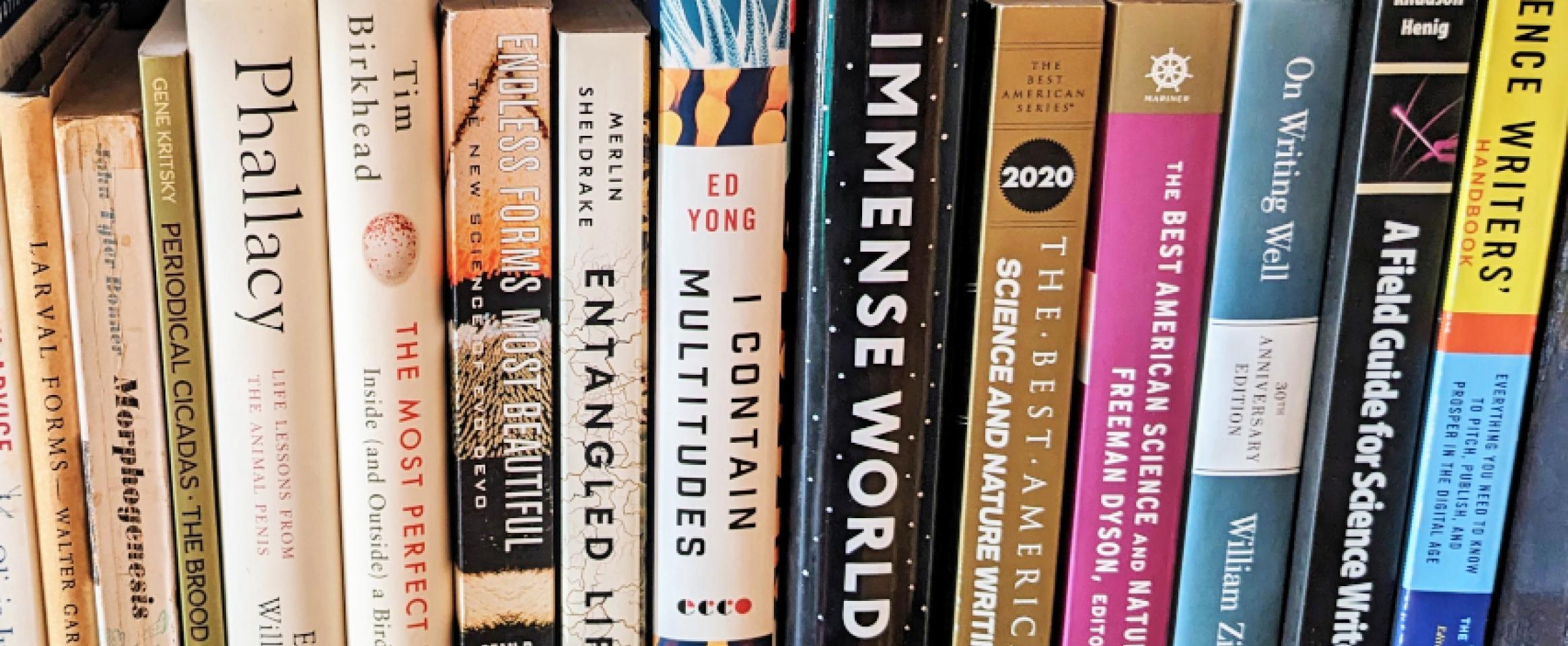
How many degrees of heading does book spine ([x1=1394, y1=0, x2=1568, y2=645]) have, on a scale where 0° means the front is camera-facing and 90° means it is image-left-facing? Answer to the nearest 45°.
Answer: approximately 0°

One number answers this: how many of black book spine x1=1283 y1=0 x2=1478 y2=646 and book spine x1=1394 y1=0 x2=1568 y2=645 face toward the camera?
2

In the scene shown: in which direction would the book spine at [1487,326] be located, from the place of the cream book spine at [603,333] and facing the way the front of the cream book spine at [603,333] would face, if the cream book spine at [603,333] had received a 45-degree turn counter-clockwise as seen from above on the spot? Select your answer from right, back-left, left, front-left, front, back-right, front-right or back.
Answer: front-left

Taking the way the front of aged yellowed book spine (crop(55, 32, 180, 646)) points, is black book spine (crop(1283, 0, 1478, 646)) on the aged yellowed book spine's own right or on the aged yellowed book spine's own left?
on the aged yellowed book spine's own left

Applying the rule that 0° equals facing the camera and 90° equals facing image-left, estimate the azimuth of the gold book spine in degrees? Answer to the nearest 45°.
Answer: approximately 0°
